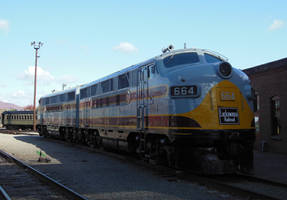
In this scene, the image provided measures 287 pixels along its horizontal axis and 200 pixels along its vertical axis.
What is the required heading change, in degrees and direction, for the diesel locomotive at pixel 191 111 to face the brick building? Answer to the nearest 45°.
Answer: approximately 90° to its left

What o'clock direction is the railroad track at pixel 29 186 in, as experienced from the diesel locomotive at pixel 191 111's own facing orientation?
The railroad track is roughly at 4 o'clock from the diesel locomotive.

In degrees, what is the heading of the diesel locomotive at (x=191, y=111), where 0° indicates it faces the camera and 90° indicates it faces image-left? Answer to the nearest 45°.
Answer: approximately 315°
